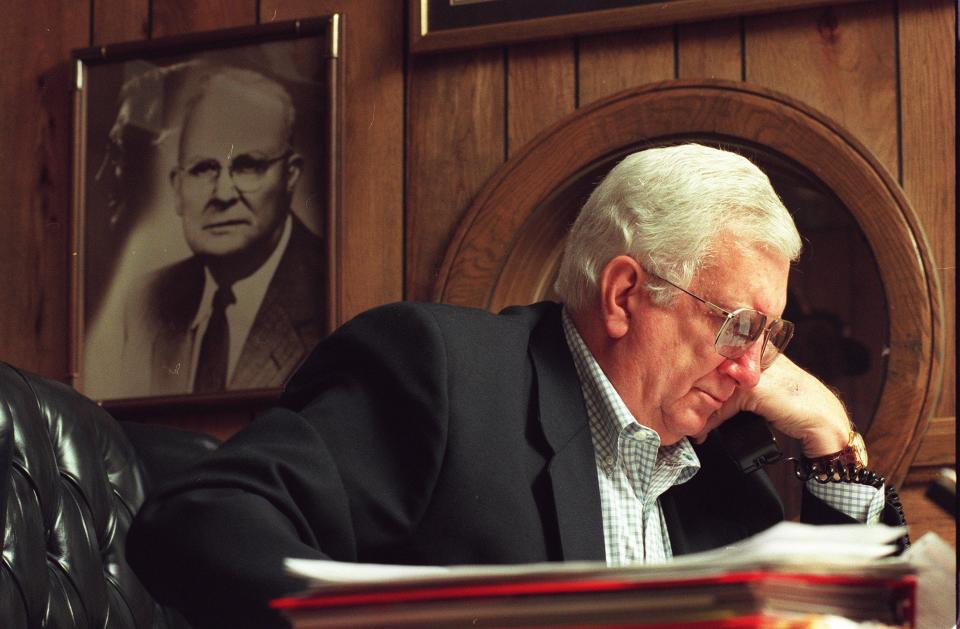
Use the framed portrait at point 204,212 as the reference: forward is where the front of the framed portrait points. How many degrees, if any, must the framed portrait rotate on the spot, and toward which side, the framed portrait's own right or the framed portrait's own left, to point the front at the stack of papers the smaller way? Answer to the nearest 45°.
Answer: approximately 45° to the framed portrait's own left

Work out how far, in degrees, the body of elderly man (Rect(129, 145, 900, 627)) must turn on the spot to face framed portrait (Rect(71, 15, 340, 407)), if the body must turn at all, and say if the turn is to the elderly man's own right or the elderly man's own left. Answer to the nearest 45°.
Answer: approximately 180°

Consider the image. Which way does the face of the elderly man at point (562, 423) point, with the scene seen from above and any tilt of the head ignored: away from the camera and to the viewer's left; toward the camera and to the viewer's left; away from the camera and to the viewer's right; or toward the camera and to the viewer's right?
toward the camera and to the viewer's right

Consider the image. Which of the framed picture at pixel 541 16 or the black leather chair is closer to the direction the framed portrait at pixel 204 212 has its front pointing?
the black leather chair

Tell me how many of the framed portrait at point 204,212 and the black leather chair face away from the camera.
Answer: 0

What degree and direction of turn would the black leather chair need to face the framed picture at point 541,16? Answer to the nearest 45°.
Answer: approximately 90° to its left

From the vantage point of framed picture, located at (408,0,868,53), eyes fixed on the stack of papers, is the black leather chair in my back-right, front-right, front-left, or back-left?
front-right

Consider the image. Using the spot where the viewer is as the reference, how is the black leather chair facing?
facing the viewer and to the right of the viewer

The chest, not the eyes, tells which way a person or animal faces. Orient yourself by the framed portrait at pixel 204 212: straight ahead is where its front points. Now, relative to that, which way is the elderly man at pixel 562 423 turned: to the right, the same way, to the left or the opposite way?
to the left

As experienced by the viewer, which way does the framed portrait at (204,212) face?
facing the viewer and to the left of the viewer

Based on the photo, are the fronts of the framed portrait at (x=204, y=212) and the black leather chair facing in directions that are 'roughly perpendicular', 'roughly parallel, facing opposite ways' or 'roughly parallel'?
roughly perpendicular

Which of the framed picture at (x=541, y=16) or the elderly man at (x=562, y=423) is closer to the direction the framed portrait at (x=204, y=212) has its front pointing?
the elderly man

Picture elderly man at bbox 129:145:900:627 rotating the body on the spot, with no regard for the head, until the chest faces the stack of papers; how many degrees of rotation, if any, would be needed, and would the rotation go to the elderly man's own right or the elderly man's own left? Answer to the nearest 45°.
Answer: approximately 45° to the elderly man's own right

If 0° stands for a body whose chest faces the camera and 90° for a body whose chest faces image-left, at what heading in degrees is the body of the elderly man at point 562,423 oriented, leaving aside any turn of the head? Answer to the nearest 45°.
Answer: approximately 315°
